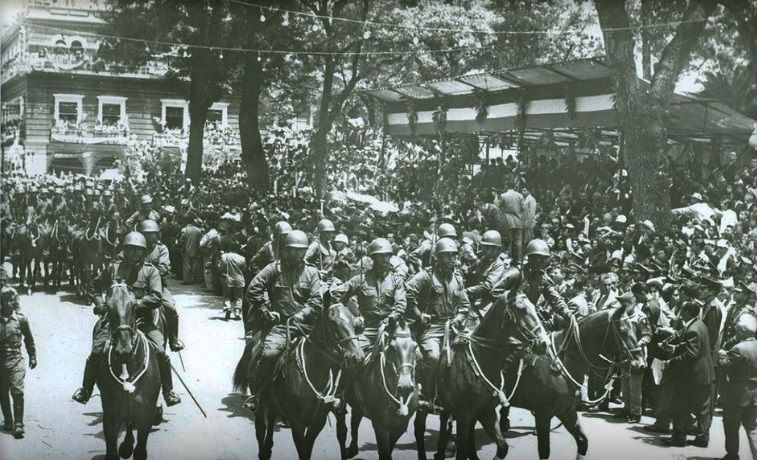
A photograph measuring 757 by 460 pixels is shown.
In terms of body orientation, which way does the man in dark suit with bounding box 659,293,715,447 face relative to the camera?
to the viewer's left

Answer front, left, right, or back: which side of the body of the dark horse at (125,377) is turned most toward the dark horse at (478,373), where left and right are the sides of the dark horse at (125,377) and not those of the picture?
left

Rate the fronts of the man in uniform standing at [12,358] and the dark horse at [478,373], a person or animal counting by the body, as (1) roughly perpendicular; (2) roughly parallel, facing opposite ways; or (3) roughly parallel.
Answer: roughly parallel

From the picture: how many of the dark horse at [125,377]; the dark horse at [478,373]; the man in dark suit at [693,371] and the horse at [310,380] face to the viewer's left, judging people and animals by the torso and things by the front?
1

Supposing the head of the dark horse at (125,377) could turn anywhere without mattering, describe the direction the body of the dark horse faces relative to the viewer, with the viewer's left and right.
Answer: facing the viewer

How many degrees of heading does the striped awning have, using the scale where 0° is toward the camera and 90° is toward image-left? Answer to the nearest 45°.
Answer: approximately 45°

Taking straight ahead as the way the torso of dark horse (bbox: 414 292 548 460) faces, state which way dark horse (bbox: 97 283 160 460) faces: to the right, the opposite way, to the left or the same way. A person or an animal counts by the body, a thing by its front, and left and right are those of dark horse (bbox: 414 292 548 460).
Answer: the same way

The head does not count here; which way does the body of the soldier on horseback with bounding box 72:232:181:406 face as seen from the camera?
toward the camera

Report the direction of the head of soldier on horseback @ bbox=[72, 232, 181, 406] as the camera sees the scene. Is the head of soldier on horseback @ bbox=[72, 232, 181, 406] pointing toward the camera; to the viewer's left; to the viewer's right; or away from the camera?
toward the camera

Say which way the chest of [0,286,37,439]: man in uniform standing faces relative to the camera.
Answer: toward the camera

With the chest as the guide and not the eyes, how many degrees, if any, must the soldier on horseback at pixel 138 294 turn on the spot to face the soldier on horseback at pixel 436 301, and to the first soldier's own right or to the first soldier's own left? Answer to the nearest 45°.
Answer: approximately 90° to the first soldier's own left

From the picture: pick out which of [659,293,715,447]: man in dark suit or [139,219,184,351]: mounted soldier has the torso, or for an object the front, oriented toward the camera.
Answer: the mounted soldier

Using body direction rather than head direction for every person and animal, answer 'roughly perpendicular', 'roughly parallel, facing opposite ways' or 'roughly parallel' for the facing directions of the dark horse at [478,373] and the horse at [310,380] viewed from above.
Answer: roughly parallel

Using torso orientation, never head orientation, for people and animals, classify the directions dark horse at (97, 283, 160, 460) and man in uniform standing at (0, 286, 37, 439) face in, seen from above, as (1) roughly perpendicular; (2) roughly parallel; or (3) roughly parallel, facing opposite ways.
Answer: roughly parallel

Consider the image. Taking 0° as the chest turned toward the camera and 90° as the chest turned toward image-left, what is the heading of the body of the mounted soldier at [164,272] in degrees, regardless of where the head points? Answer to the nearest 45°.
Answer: approximately 0°

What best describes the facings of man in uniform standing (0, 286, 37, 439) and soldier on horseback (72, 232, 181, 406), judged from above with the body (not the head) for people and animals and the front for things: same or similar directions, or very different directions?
same or similar directions

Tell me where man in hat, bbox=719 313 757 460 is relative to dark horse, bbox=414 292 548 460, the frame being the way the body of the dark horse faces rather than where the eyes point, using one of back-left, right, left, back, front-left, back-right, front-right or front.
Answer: front-left

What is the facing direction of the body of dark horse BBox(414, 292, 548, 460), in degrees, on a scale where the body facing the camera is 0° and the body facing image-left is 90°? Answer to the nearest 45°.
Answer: approximately 315°
